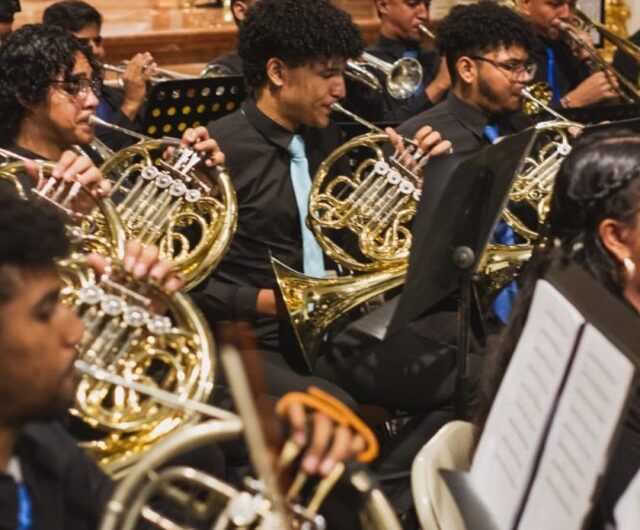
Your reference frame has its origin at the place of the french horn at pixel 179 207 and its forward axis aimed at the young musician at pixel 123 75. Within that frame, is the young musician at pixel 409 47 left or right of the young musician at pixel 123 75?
right

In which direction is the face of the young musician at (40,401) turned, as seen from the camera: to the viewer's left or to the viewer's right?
to the viewer's right

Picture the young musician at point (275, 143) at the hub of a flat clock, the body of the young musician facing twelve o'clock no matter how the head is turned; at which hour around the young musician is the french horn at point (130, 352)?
The french horn is roughly at 2 o'clock from the young musician.

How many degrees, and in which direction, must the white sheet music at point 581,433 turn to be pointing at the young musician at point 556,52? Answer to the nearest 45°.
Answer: approximately 135° to its right

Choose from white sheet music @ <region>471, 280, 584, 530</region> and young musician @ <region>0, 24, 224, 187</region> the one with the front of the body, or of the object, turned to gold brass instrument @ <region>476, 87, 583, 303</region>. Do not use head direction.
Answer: the young musician

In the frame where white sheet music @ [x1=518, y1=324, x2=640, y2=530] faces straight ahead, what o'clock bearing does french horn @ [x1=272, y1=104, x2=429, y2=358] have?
The french horn is roughly at 4 o'clock from the white sheet music.

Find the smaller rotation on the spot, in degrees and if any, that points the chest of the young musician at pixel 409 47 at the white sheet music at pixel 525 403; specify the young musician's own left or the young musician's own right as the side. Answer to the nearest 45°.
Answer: approximately 45° to the young musician's own right
